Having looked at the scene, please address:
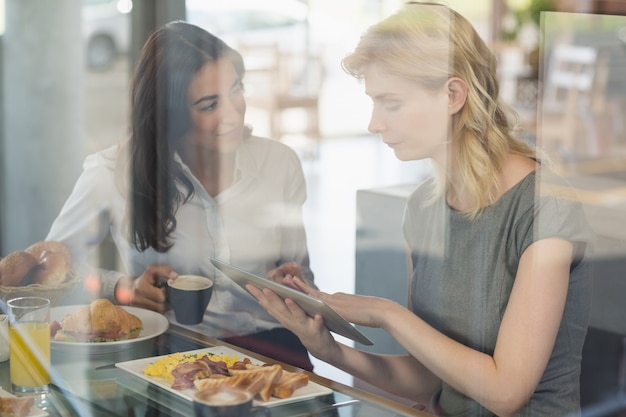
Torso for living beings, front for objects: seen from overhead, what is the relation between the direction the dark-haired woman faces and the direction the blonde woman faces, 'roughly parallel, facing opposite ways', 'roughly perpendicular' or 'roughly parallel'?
roughly perpendicular

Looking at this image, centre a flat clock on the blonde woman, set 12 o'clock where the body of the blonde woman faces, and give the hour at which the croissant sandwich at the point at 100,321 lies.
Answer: The croissant sandwich is roughly at 2 o'clock from the blonde woman.

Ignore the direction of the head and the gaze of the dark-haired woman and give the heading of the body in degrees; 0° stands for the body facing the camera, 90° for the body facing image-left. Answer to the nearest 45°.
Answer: approximately 315°

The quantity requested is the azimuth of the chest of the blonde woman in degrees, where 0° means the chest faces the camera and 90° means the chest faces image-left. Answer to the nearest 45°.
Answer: approximately 45°

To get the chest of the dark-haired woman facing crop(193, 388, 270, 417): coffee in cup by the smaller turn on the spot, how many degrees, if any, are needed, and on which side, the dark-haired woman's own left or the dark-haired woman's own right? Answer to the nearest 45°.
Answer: approximately 45° to the dark-haired woman's own right

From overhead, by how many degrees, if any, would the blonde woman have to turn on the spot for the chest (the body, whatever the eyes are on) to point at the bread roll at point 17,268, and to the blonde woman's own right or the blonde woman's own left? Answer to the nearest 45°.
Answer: approximately 45° to the blonde woman's own right
